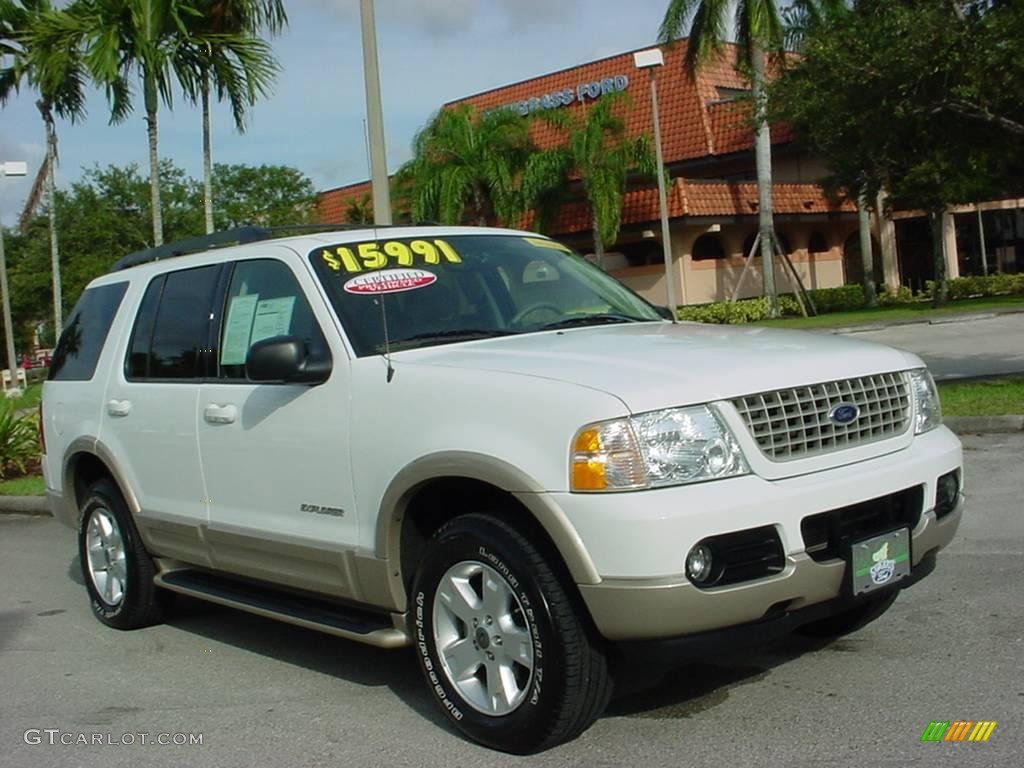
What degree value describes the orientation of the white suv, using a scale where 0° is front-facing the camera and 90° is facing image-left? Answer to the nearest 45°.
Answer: approximately 315°

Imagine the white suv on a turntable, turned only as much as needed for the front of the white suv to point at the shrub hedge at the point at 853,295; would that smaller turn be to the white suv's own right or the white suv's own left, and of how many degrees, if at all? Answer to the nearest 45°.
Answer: approximately 135° to the white suv's own left

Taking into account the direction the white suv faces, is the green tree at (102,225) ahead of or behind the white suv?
behind

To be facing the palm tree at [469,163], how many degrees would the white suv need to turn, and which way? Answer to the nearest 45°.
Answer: approximately 135° to its left

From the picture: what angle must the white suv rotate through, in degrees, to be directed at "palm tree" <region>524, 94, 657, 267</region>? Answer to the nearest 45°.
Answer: approximately 135° to its left

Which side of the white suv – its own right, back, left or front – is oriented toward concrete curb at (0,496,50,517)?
back

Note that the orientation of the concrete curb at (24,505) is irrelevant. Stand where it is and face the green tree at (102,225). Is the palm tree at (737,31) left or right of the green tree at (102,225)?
right
